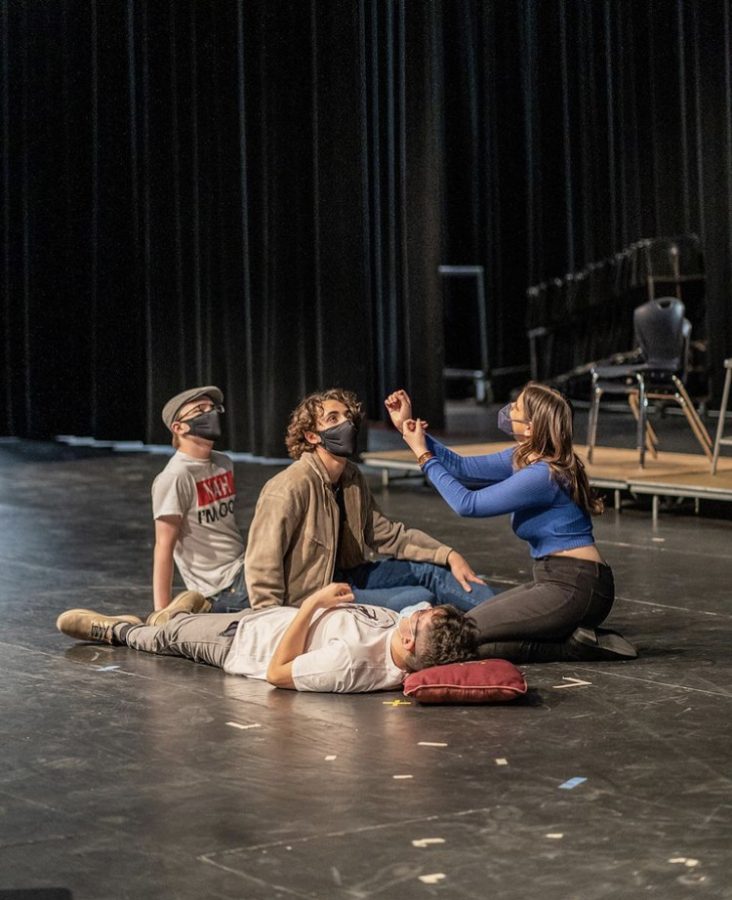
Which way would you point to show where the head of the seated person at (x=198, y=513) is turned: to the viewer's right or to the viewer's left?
to the viewer's right

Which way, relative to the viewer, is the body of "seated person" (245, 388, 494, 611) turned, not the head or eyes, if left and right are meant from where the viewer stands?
facing the viewer and to the right of the viewer

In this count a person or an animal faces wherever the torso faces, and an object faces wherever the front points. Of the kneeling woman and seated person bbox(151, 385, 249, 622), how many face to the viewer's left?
1

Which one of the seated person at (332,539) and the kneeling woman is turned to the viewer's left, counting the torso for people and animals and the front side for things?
the kneeling woman

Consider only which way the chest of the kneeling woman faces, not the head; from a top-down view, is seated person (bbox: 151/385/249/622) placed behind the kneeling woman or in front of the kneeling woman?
in front

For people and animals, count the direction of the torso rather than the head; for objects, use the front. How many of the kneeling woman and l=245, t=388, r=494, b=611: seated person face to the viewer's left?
1

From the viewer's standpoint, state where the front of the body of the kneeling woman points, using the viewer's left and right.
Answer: facing to the left of the viewer

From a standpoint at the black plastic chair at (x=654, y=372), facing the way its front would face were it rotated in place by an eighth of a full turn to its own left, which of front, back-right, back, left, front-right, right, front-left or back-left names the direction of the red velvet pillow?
front

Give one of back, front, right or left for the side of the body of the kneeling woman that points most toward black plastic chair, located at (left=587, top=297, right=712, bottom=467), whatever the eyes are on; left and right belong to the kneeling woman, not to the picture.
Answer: right

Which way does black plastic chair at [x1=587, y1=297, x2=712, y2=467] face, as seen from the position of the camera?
facing the viewer and to the left of the viewer

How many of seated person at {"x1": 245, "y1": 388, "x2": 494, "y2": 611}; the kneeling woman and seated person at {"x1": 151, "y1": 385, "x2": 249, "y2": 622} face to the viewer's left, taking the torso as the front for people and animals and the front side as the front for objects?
1

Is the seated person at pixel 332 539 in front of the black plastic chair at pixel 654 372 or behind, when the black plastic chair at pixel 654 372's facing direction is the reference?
in front

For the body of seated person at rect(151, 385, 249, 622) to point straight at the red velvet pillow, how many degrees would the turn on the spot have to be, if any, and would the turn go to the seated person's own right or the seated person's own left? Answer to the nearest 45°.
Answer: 0° — they already face it

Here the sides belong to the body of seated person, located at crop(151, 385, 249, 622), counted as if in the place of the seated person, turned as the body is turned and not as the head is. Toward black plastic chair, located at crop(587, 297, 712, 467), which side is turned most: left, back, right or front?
left

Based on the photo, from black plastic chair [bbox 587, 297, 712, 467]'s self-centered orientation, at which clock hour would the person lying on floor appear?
The person lying on floor is roughly at 11 o'clock from the black plastic chair.

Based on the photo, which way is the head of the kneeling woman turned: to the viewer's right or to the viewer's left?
to the viewer's left
